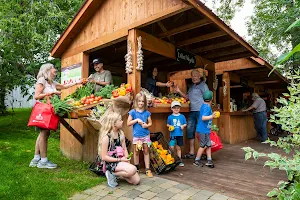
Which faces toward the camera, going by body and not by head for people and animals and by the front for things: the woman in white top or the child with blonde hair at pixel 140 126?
the child with blonde hair

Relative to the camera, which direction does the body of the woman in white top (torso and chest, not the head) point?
to the viewer's right

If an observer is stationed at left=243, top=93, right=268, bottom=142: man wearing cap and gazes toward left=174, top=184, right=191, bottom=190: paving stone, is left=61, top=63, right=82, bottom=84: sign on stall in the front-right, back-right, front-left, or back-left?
front-right

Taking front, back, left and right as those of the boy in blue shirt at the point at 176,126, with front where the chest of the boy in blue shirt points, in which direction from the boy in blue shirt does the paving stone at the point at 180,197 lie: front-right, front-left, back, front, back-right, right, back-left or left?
front

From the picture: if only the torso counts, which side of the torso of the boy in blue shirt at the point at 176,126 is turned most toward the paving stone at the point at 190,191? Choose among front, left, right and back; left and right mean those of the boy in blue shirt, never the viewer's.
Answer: front

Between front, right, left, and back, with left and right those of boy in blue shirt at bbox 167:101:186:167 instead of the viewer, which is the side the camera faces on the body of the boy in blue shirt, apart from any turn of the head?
front

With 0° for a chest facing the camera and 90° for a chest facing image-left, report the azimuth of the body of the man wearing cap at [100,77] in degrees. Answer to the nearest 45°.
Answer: approximately 45°

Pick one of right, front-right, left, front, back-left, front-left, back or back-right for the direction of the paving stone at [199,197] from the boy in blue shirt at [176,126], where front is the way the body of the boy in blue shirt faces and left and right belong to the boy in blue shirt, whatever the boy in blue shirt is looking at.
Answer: front

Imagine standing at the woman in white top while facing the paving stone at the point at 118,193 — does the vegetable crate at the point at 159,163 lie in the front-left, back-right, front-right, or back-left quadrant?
front-left

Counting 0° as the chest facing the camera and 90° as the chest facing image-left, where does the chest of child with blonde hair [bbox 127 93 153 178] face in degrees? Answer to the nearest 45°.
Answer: approximately 0°

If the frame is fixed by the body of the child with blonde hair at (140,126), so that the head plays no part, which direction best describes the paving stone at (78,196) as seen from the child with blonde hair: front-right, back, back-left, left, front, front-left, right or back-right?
front-right

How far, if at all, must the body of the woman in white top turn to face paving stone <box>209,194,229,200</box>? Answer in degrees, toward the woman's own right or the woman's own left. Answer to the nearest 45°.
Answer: approximately 45° to the woman's own right

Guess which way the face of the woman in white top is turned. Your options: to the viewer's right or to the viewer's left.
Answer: to the viewer's right

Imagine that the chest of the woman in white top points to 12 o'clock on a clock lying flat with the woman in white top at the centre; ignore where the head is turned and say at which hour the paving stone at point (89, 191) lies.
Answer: The paving stone is roughly at 2 o'clock from the woman in white top.

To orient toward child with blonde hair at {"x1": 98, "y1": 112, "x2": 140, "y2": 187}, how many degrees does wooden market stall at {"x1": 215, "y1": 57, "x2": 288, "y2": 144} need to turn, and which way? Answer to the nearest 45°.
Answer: approximately 45° to its right

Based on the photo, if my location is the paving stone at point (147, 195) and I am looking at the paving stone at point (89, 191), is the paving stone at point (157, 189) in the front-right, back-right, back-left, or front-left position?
back-right
